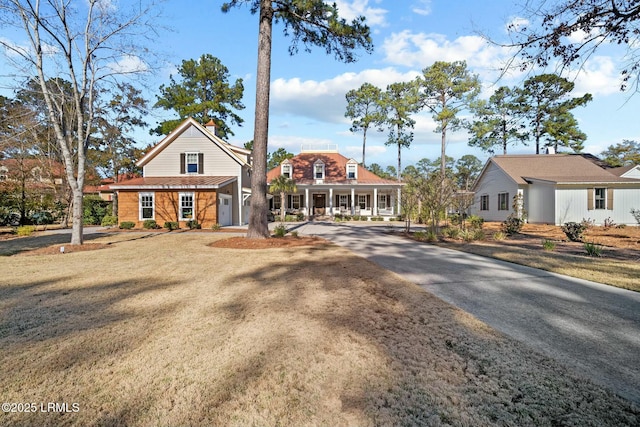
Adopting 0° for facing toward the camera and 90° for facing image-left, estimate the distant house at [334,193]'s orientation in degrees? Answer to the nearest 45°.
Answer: approximately 0°

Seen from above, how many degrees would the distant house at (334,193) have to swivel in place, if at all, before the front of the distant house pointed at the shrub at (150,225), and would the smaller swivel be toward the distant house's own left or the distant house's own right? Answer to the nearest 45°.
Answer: approximately 45° to the distant house's own right

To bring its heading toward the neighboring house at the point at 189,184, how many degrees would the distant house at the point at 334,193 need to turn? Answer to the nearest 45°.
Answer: approximately 45° to its right

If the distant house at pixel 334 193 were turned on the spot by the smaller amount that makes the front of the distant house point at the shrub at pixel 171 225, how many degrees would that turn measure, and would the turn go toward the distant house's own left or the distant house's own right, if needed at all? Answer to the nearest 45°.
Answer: approximately 45° to the distant house's own right

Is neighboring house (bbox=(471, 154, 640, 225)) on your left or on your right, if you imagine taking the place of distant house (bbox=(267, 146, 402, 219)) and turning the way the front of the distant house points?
on your left
